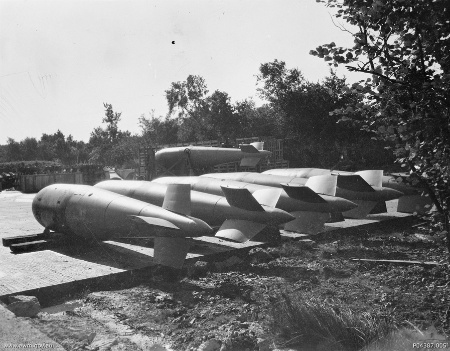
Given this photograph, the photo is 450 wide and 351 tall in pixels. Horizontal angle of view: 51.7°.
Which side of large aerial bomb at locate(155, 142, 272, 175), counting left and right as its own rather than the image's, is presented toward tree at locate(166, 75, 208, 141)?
right

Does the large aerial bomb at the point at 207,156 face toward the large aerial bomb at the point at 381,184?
no

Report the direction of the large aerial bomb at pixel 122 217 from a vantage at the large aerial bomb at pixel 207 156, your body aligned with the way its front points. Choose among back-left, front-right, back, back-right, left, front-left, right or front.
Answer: left

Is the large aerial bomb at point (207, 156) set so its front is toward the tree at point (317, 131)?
no

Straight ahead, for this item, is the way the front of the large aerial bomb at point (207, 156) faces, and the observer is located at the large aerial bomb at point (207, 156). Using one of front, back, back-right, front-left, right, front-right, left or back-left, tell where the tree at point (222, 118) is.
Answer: right

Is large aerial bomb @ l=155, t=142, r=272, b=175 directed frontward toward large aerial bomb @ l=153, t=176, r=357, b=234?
no

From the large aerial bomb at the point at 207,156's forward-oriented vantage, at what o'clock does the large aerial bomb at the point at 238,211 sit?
the large aerial bomb at the point at 238,211 is roughly at 9 o'clock from the large aerial bomb at the point at 207,156.

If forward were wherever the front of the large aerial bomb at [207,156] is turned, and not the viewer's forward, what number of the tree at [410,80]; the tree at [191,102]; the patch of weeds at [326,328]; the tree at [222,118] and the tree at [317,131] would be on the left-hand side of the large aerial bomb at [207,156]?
2

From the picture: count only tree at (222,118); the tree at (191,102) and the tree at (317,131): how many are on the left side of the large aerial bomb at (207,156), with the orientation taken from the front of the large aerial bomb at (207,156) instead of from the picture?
0

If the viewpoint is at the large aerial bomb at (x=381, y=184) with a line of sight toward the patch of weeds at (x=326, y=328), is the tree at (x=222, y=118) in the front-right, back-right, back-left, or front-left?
back-right

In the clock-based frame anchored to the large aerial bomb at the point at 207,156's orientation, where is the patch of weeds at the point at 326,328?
The patch of weeds is roughly at 9 o'clock from the large aerial bomb.

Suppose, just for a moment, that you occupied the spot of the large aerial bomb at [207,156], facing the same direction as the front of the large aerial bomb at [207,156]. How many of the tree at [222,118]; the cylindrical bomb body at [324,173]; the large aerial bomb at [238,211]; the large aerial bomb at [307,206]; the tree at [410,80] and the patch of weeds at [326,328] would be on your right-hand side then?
1

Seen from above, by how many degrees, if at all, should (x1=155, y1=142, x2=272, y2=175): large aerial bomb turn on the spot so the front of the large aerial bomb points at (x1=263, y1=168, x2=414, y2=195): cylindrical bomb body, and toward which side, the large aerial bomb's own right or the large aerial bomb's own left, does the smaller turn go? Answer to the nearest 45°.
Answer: approximately 135° to the large aerial bomb's own left

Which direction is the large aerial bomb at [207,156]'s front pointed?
to the viewer's left

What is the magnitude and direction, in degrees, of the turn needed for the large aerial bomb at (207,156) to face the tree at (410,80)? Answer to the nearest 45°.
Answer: approximately 90° to its left

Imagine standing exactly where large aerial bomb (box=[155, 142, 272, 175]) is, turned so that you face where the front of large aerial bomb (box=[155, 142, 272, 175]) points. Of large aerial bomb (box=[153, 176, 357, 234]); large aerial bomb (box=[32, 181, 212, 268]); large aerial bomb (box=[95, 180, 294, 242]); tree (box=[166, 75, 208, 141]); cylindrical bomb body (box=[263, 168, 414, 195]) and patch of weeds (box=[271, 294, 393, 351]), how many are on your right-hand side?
1
